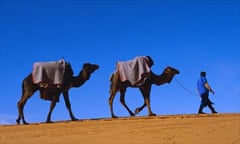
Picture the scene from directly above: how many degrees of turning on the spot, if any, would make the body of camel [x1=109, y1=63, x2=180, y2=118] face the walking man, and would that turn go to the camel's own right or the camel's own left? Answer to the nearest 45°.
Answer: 0° — it already faces them

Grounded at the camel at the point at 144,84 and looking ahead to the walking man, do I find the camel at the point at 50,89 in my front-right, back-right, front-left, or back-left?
back-right

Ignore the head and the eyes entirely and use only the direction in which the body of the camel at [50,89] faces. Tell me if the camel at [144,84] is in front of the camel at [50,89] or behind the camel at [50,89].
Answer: in front

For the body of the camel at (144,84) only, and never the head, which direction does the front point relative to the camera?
to the viewer's right

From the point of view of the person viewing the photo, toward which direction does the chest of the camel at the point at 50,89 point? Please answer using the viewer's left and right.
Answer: facing to the right of the viewer

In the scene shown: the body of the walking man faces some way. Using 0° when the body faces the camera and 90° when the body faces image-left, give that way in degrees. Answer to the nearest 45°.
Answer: approximately 270°

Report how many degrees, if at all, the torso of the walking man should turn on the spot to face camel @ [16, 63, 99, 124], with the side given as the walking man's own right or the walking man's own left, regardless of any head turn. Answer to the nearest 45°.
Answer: approximately 180°

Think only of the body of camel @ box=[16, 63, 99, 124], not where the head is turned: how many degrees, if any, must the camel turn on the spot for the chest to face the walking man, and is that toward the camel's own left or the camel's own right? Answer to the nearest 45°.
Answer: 0° — it already faces them

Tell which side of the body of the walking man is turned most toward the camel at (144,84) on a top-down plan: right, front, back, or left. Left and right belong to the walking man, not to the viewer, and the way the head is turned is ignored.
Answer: back

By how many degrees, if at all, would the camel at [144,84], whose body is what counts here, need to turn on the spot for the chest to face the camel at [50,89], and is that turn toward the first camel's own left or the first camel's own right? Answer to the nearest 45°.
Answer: approximately 180°
